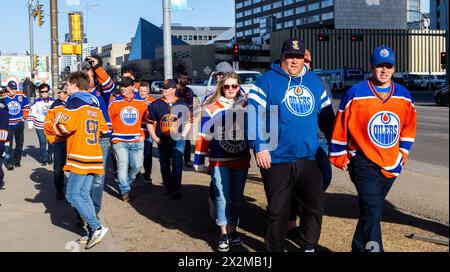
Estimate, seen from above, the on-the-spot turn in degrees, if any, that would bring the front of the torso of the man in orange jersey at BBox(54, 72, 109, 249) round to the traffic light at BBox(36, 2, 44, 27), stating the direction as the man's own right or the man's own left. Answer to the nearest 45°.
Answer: approximately 45° to the man's own right

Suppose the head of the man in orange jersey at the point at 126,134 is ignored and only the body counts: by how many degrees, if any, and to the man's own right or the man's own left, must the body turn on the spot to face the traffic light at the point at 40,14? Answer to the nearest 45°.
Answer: approximately 180°

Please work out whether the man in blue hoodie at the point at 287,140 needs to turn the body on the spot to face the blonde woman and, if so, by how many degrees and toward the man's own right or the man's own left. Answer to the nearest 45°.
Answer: approximately 135° to the man's own right

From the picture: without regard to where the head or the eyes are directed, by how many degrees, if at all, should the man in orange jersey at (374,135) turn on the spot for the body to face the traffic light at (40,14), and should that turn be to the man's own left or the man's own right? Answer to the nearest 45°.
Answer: approximately 135° to the man's own right

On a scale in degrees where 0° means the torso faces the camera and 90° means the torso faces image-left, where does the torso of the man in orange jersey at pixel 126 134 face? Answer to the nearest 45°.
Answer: approximately 0°

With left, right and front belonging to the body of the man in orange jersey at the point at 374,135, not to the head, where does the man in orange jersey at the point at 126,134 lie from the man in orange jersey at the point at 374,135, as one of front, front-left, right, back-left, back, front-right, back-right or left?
back-right
